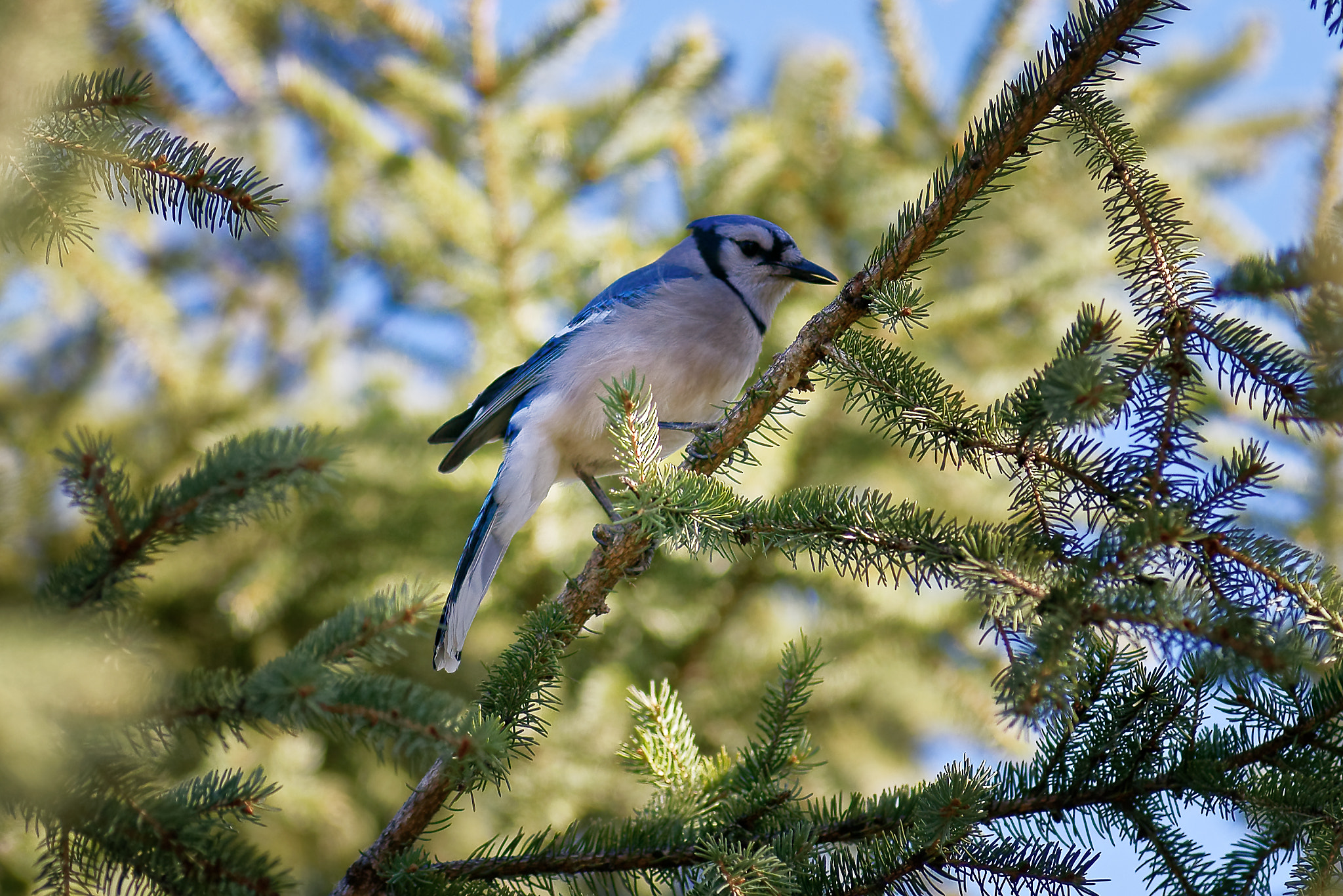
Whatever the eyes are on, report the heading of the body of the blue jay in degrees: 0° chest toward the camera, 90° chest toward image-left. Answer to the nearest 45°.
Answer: approximately 270°
